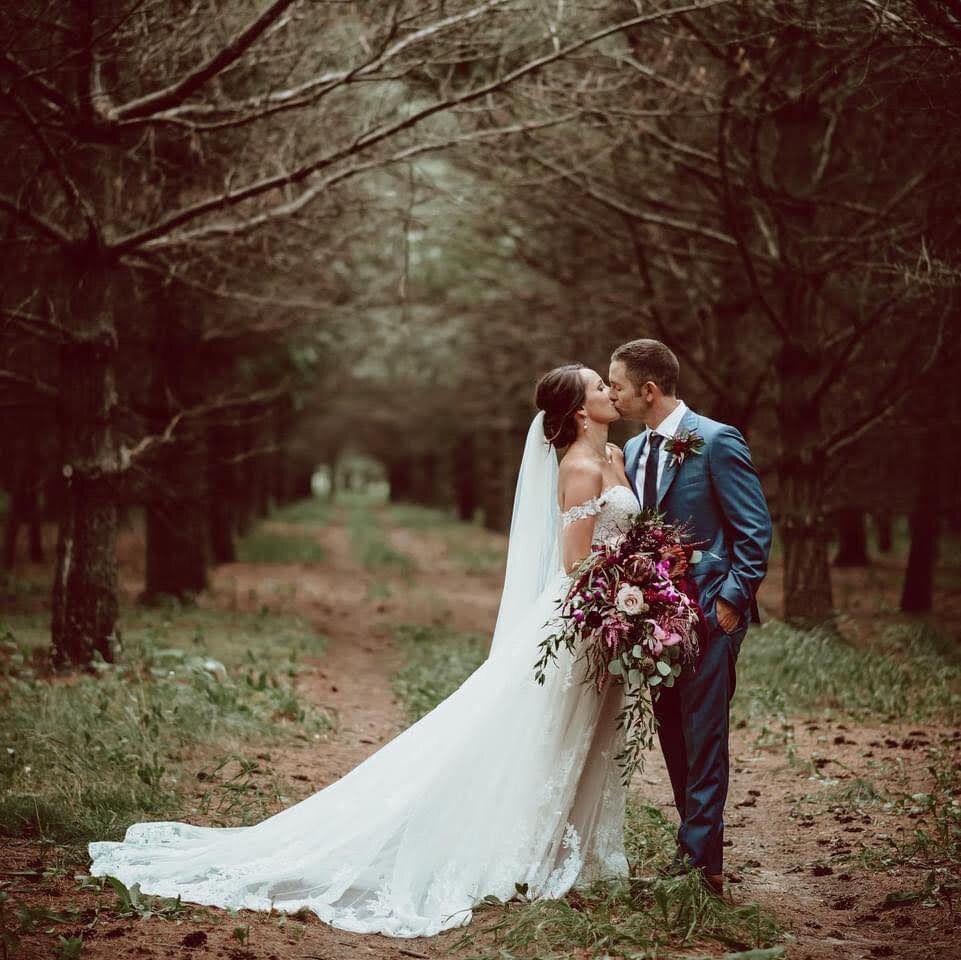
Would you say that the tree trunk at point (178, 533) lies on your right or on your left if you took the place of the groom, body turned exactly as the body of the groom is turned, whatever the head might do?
on your right

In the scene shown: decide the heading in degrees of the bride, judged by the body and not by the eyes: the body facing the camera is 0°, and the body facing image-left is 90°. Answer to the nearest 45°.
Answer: approximately 270°

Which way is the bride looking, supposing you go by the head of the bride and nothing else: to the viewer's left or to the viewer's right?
to the viewer's right

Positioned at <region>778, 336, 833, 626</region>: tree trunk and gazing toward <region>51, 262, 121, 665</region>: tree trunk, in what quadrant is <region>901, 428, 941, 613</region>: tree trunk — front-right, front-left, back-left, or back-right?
back-right

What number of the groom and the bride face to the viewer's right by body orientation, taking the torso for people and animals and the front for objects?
1

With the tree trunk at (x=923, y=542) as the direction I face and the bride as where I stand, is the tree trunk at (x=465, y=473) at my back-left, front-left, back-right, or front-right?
front-left

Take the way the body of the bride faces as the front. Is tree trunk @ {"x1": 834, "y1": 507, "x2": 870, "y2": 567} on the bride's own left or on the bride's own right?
on the bride's own left

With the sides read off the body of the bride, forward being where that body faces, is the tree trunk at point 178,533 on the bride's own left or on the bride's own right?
on the bride's own left

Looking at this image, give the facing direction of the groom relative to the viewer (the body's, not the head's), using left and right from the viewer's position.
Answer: facing the viewer and to the left of the viewer

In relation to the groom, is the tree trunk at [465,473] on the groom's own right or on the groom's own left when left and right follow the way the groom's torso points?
on the groom's own right
